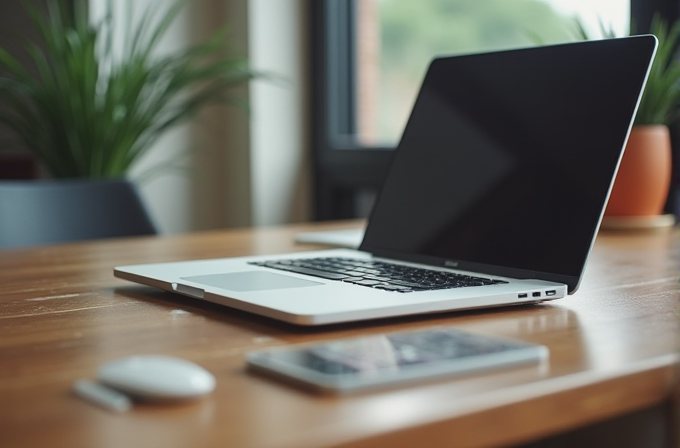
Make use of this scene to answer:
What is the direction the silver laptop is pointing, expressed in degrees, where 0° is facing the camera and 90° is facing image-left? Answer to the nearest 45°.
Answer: approximately 45°

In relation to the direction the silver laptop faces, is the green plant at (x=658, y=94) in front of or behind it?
behind

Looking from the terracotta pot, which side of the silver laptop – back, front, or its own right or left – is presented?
back
